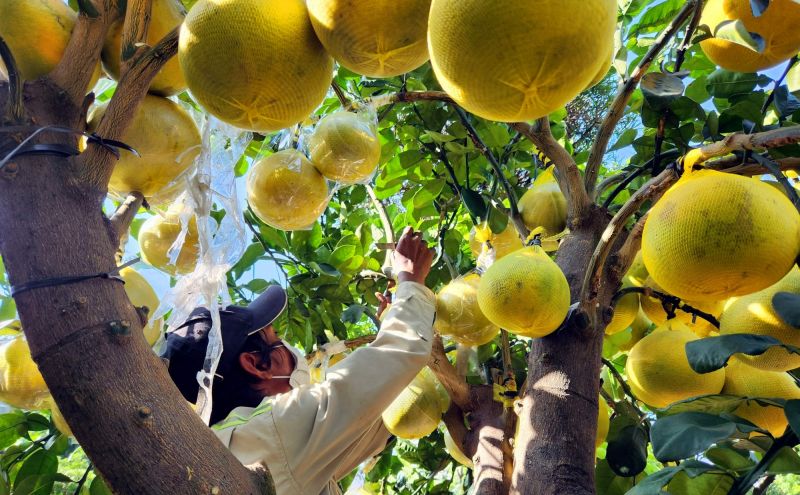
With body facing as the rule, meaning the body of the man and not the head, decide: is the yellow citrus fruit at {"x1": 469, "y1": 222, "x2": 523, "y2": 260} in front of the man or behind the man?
in front

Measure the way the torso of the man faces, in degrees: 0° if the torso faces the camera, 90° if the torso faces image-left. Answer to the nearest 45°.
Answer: approximately 225°

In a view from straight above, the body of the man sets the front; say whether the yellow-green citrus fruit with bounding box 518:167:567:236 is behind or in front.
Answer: in front

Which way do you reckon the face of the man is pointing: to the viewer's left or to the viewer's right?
to the viewer's right
